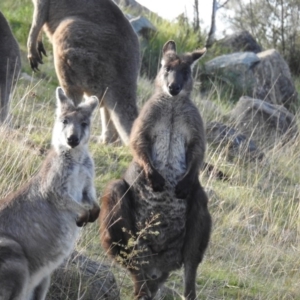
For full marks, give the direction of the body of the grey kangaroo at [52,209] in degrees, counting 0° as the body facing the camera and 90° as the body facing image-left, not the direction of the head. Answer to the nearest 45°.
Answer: approximately 315°

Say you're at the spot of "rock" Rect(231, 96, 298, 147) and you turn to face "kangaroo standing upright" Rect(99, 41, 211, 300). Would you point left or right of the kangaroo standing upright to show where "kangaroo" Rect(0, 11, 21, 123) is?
right

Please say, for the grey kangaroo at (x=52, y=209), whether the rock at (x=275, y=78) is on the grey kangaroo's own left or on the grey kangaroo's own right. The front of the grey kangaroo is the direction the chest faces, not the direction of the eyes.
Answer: on the grey kangaroo's own left

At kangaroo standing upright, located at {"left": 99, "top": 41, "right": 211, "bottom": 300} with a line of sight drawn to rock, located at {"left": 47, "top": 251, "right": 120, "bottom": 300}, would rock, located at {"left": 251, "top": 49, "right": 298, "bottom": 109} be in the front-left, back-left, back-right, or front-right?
back-right

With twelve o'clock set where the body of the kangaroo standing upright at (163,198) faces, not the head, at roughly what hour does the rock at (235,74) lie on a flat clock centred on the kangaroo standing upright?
The rock is roughly at 6 o'clock from the kangaroo standing upright.

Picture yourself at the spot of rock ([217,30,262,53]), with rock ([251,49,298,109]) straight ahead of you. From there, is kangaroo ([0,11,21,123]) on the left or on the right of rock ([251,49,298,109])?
right

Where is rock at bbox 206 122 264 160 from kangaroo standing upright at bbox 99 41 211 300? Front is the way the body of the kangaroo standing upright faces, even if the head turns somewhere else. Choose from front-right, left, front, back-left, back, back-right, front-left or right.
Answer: back

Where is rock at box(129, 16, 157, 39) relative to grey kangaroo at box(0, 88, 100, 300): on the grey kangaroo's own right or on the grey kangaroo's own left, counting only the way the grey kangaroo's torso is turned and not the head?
on the grey kangaroo's own left

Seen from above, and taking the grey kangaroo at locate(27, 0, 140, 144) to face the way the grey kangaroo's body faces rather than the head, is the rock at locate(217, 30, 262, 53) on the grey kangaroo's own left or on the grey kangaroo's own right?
on the grey kangaroo's own right

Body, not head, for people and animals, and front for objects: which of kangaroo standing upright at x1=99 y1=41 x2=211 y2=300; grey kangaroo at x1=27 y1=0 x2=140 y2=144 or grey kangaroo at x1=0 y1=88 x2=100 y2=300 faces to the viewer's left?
grey kangaroo at x1=27 y1=0 x2=140 y2=144

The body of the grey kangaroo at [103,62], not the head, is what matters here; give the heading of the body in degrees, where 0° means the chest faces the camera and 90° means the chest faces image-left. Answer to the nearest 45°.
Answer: approximately 90°

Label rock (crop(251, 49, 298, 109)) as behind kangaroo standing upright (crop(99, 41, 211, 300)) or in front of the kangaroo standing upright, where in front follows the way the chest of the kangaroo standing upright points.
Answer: behind
